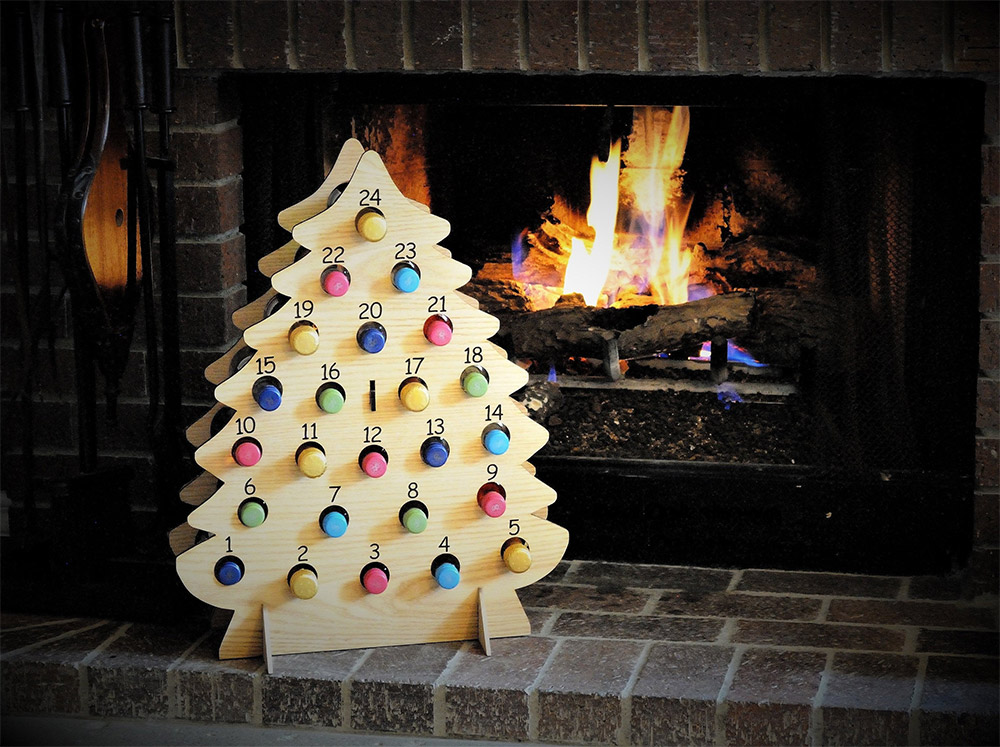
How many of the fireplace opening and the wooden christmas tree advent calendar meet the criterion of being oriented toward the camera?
2

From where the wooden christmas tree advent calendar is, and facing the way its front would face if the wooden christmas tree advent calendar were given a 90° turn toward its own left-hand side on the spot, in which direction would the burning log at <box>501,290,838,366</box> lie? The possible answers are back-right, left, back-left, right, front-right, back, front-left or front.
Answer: front-left

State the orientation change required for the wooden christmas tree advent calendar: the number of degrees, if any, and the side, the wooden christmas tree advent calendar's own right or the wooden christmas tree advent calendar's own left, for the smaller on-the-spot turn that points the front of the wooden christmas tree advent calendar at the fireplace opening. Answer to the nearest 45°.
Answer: approximately 135° to the wooden christmas tree advent calendar's own left

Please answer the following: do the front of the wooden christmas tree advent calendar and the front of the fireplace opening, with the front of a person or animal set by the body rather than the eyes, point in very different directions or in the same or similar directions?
same or similar directions

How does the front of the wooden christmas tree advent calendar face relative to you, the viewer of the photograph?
facing the viewer
